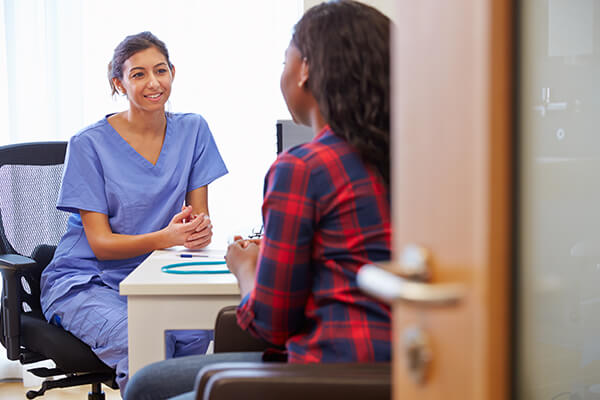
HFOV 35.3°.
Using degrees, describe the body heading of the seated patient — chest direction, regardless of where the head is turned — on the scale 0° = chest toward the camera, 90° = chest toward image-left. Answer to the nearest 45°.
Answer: approximately 135°

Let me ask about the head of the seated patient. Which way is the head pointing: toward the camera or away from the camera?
away from the camera

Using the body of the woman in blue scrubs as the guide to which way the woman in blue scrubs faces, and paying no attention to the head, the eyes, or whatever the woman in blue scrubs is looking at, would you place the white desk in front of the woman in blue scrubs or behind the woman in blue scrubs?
in front

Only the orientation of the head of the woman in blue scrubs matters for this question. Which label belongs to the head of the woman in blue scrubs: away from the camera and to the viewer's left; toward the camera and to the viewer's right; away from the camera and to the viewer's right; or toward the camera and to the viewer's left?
toward the camera and to the viewer's right

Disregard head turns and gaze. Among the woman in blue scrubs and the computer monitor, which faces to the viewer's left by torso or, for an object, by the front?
the computer monitor

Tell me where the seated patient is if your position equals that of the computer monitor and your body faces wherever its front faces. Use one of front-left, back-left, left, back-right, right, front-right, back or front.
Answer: left

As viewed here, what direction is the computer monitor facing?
to the viewer's left

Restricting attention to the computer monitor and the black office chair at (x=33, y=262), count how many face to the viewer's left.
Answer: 1

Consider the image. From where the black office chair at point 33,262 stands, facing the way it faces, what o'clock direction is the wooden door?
The wooden door is roughly at 1 o'clock from the black office chair.

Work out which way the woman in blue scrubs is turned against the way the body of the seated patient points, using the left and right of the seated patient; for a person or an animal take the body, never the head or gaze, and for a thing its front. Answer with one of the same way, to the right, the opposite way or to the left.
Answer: the opposite way

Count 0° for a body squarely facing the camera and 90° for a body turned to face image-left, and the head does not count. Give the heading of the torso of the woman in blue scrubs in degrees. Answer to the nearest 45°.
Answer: approximately 315°

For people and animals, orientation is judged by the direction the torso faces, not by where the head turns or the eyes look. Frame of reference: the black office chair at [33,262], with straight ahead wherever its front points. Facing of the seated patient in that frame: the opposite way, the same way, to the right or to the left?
the opposite way

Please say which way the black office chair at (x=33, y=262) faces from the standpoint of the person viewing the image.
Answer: facing the viewer and to the right of the viewer

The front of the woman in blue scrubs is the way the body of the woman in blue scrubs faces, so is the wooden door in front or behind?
in front
